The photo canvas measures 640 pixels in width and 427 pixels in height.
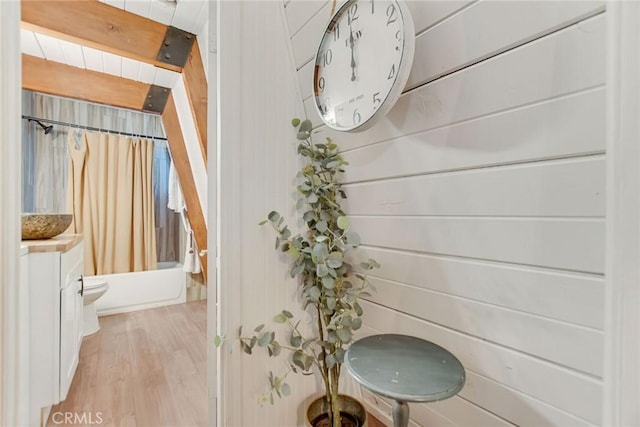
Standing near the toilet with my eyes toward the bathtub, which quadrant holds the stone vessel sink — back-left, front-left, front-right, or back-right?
back-right

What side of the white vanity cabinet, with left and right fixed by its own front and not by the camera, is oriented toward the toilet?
left

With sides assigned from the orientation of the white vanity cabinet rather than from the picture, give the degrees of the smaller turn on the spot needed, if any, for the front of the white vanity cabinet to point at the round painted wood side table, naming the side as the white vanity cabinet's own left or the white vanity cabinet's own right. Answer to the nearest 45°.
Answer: approximately 90° to the white vanity cabinet's own right

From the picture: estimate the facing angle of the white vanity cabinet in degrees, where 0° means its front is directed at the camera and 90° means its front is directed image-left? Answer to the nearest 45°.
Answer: approximately 270°

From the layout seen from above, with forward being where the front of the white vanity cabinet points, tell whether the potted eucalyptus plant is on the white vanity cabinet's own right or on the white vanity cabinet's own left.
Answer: on the white vanity cabinet's own right

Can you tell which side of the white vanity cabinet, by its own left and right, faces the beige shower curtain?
left

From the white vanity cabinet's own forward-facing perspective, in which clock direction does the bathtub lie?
The bathtub is roughly at 10 o'clock from the white vanity cabinet.

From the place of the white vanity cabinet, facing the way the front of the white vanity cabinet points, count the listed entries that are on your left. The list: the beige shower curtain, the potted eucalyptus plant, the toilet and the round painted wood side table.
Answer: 2
